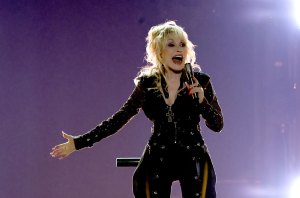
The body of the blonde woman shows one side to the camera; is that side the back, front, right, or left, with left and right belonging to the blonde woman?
front
